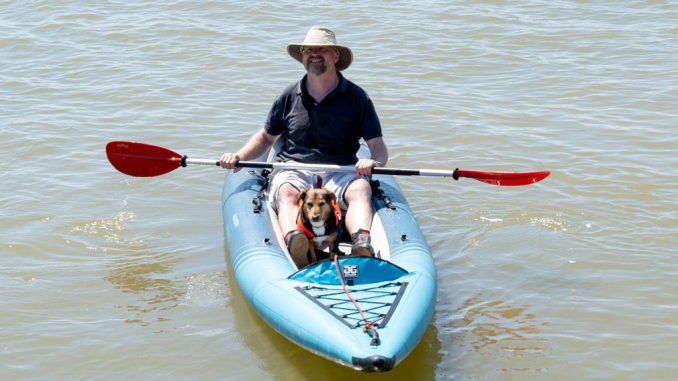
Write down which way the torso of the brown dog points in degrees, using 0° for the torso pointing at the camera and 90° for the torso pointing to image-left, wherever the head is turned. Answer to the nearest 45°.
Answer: approximately 0°

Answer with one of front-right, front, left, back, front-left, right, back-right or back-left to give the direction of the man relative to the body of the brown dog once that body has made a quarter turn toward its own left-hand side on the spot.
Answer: left

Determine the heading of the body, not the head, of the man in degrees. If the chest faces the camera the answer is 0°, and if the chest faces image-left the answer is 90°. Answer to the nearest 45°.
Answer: approximately 0°
